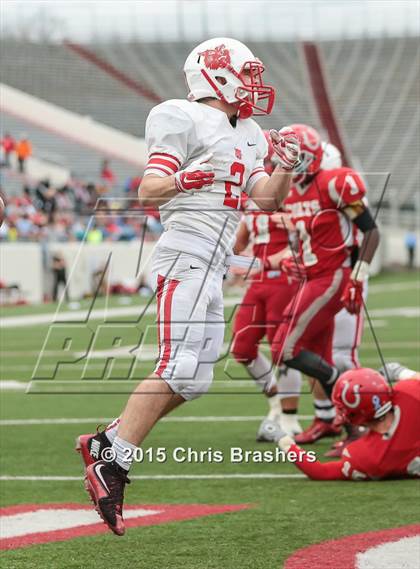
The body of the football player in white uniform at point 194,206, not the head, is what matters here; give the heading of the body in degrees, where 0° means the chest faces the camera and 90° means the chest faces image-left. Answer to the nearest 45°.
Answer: approximately 315°

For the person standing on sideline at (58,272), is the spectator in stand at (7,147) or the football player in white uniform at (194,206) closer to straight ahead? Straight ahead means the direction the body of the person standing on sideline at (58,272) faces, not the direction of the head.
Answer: the football player in white uniform

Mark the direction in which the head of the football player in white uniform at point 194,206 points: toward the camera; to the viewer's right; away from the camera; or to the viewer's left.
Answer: to the viewer's right

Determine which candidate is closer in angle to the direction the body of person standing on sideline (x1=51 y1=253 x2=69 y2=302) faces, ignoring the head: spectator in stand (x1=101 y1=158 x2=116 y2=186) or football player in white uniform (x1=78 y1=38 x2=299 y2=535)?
the football player in white uniform

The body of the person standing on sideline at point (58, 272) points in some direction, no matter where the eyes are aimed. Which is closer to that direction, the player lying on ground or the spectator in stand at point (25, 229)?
the player lying on ground

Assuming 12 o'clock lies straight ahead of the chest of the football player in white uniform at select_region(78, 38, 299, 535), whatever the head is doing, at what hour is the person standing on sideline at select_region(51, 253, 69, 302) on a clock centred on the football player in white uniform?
The person standing on sideline is roughly at 7 o'clock from the football player in white uniform.

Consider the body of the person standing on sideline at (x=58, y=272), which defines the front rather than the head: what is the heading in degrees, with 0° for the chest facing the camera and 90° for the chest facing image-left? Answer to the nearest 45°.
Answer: approximately 0°
